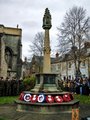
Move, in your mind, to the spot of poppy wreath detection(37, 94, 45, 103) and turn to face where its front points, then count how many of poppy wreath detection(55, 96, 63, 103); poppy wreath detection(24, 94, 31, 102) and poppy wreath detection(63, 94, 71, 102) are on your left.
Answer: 2

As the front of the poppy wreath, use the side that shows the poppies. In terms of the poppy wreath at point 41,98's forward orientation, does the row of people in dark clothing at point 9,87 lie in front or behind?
behind

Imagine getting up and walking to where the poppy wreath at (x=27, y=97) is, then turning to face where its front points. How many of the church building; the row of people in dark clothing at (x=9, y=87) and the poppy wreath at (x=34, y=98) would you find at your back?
2

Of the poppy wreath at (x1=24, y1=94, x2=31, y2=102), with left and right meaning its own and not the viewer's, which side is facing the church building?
back

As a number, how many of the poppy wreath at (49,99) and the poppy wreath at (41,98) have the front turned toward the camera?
2

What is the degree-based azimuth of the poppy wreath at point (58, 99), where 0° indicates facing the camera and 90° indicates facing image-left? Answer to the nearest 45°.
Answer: approximately 0°

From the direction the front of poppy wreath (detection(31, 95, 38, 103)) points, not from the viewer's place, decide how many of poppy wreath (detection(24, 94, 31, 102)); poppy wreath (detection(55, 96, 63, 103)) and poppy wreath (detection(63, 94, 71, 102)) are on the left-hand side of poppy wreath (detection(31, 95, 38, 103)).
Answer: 2

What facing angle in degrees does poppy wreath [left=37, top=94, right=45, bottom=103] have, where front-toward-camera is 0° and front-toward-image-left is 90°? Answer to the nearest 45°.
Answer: approximately 0°

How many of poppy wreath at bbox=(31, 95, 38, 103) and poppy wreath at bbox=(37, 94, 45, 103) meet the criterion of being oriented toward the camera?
2
